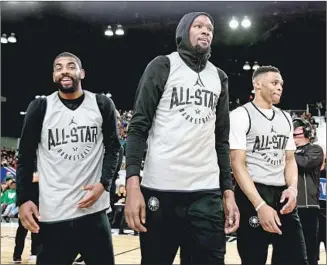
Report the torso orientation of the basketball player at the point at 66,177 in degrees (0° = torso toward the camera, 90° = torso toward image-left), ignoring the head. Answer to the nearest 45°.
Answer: approximately 0°

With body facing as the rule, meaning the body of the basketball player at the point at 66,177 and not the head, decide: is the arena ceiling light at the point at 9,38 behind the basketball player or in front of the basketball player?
behind

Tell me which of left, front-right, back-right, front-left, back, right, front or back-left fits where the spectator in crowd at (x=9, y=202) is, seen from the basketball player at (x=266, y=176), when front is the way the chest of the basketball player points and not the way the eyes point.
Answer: back

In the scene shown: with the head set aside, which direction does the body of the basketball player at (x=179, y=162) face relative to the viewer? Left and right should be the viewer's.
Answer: facing the viewer and to the right of the viewer

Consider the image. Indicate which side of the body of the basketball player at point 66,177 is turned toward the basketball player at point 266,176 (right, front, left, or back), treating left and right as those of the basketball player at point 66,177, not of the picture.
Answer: left

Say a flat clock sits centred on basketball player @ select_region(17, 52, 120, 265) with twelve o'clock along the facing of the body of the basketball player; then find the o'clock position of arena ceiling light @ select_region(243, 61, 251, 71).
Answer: The arena ceiling light is roughly at 7 o'clock from the basketball player.

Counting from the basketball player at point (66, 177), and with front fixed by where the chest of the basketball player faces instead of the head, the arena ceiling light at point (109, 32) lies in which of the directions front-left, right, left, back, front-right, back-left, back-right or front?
back

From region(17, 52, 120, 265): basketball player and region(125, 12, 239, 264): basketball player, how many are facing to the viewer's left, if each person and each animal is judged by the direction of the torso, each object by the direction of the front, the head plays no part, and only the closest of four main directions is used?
0
